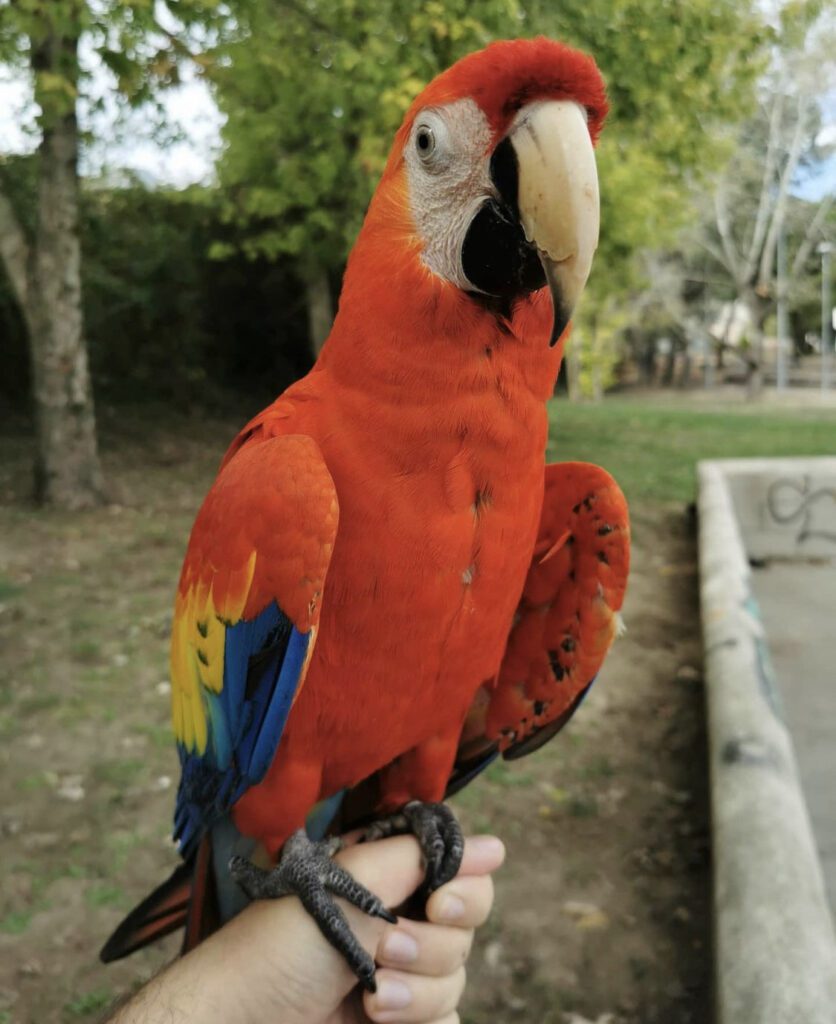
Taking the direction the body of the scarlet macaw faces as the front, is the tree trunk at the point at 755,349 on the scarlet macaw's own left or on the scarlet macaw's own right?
on the scarlet macaw's own left

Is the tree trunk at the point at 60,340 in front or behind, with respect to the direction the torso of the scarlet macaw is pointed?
behind

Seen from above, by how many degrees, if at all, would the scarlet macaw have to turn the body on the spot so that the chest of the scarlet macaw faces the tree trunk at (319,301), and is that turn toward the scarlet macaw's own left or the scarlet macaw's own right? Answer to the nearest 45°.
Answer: approximately 135° to the scarlet macaw's own left

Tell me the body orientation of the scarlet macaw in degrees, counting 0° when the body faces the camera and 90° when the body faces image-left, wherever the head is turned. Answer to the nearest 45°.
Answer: approximately 315°

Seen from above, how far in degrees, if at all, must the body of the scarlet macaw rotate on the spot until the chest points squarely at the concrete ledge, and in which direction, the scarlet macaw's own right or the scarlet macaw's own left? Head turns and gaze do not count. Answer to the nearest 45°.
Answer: approximately 90° to the scarlet macaw's own left

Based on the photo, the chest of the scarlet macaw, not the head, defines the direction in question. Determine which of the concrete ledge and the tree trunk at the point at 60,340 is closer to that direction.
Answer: the concrete ledge

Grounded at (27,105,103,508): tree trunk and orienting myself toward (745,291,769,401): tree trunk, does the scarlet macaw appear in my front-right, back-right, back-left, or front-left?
back-right
